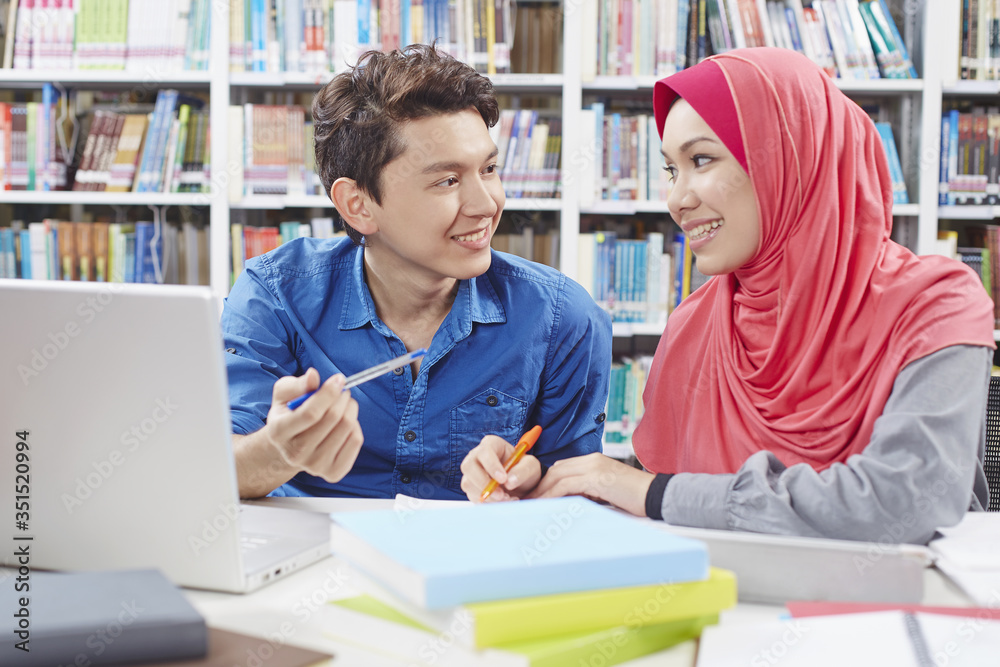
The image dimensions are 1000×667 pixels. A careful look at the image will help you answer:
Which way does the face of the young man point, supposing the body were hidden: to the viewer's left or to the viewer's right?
to the viewer's right

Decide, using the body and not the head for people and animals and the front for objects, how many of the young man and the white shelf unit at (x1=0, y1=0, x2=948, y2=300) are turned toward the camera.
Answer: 2

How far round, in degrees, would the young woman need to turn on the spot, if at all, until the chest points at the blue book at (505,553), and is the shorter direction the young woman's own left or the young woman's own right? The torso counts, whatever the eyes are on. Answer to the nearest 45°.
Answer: approximately 45° to the young woman's own left

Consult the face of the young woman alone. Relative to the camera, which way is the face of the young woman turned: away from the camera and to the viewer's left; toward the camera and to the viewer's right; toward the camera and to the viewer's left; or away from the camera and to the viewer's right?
toward the camera and to the viewer's left

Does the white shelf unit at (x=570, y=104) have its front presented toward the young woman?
yes

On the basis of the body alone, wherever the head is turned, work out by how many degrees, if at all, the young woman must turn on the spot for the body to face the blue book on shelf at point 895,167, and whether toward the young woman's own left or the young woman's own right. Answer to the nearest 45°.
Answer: approximately 135° to the young woman's own right

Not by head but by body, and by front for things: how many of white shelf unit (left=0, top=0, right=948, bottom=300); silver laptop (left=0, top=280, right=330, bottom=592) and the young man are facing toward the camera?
2
